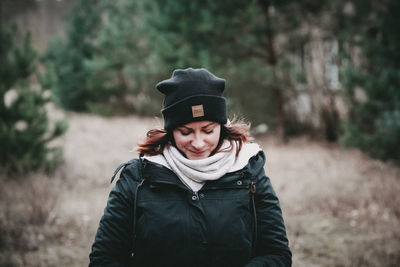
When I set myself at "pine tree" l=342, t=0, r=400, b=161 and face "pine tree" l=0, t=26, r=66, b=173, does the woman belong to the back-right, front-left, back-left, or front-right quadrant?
front-left

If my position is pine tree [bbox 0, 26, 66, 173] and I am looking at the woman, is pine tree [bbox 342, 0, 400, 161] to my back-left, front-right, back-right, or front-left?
front-left

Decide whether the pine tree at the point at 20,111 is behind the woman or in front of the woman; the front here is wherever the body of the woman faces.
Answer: behind

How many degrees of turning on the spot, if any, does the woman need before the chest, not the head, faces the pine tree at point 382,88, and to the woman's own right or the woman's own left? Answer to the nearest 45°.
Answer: approximately 135° to the woman's own left

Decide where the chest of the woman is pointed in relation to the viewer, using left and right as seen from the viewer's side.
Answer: facing the viewer

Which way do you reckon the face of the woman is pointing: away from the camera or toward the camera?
toward the camera
